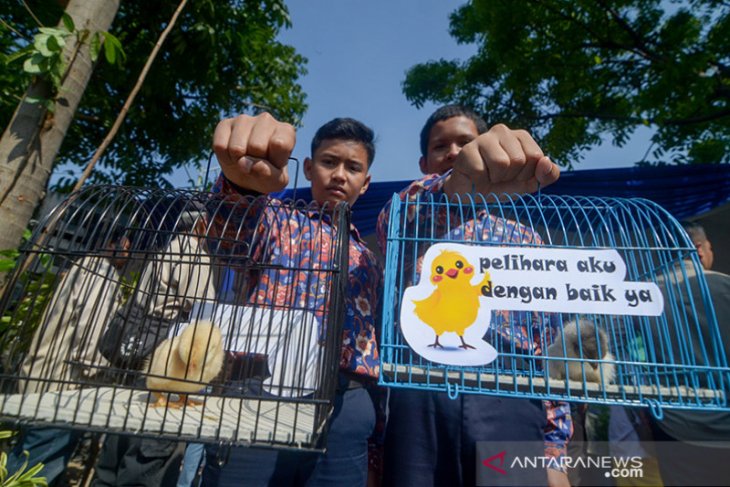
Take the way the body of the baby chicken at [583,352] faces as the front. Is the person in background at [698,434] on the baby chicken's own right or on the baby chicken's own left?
on the baby chicken's own left

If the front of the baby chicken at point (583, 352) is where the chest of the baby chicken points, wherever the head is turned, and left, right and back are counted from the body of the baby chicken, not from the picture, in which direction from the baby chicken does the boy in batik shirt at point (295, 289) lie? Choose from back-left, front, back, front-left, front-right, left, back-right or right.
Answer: back-right

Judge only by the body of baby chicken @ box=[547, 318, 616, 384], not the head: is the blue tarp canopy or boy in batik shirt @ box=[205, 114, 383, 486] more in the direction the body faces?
the blue tarp canopy

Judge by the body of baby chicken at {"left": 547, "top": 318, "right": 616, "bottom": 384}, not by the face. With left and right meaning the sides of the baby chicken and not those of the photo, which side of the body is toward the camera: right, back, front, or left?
right

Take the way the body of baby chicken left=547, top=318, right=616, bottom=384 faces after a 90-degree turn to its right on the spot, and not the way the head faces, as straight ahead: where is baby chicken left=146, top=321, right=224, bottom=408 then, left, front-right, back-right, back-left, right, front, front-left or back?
front-right
